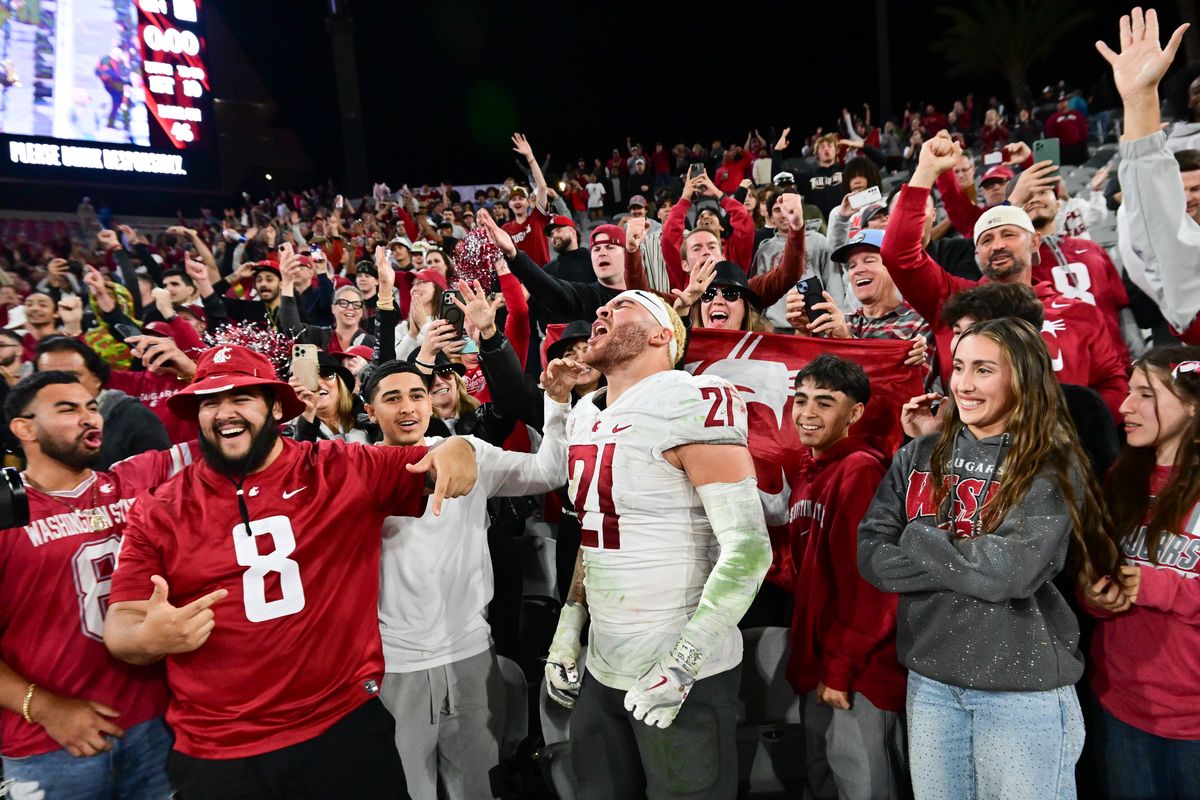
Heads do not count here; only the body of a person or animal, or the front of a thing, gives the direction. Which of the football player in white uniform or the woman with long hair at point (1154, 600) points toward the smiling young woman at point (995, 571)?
the woman with long hair

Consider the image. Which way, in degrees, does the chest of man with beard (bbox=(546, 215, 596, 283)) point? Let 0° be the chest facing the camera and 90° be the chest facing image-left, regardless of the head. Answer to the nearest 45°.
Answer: approximately 45°

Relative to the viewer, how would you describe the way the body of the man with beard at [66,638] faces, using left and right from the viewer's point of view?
facing the viewer and to the right of the viewer

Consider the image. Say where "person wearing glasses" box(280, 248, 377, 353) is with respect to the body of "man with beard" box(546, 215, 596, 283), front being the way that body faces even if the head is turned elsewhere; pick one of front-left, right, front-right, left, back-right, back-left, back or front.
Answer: front-right

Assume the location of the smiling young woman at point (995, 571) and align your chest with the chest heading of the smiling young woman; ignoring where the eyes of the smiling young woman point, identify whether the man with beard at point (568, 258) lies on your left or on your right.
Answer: on your right

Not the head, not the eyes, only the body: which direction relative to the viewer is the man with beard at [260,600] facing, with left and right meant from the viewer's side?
facing the viewer

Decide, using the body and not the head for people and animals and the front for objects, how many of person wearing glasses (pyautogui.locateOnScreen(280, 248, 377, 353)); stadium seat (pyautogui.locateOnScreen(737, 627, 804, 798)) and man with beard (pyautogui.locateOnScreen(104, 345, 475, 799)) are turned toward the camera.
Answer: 3

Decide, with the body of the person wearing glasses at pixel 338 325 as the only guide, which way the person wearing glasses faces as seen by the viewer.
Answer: toward the camera

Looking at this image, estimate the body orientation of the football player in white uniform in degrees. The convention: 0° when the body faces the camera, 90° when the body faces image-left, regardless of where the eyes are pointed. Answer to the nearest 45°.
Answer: approximately 45°

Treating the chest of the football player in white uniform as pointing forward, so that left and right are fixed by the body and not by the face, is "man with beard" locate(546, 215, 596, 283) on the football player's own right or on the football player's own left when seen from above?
on the football player's own right

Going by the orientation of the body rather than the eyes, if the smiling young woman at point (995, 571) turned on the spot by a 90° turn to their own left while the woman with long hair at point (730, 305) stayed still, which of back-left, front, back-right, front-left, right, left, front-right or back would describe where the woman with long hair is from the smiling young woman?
back

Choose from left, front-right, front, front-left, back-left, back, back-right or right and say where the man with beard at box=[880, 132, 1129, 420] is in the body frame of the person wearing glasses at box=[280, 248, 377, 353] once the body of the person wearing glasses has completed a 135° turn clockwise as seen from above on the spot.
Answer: back

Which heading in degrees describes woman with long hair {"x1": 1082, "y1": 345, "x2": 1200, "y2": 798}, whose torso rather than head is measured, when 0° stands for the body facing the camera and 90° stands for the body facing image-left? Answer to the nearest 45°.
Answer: approximately 45°

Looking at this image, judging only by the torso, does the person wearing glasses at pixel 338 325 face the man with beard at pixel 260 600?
yes

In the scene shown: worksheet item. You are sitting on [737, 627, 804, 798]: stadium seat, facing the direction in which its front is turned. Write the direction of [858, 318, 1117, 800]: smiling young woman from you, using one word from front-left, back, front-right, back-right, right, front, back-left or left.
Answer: front-left

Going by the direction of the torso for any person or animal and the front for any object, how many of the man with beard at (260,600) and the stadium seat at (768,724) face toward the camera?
2
